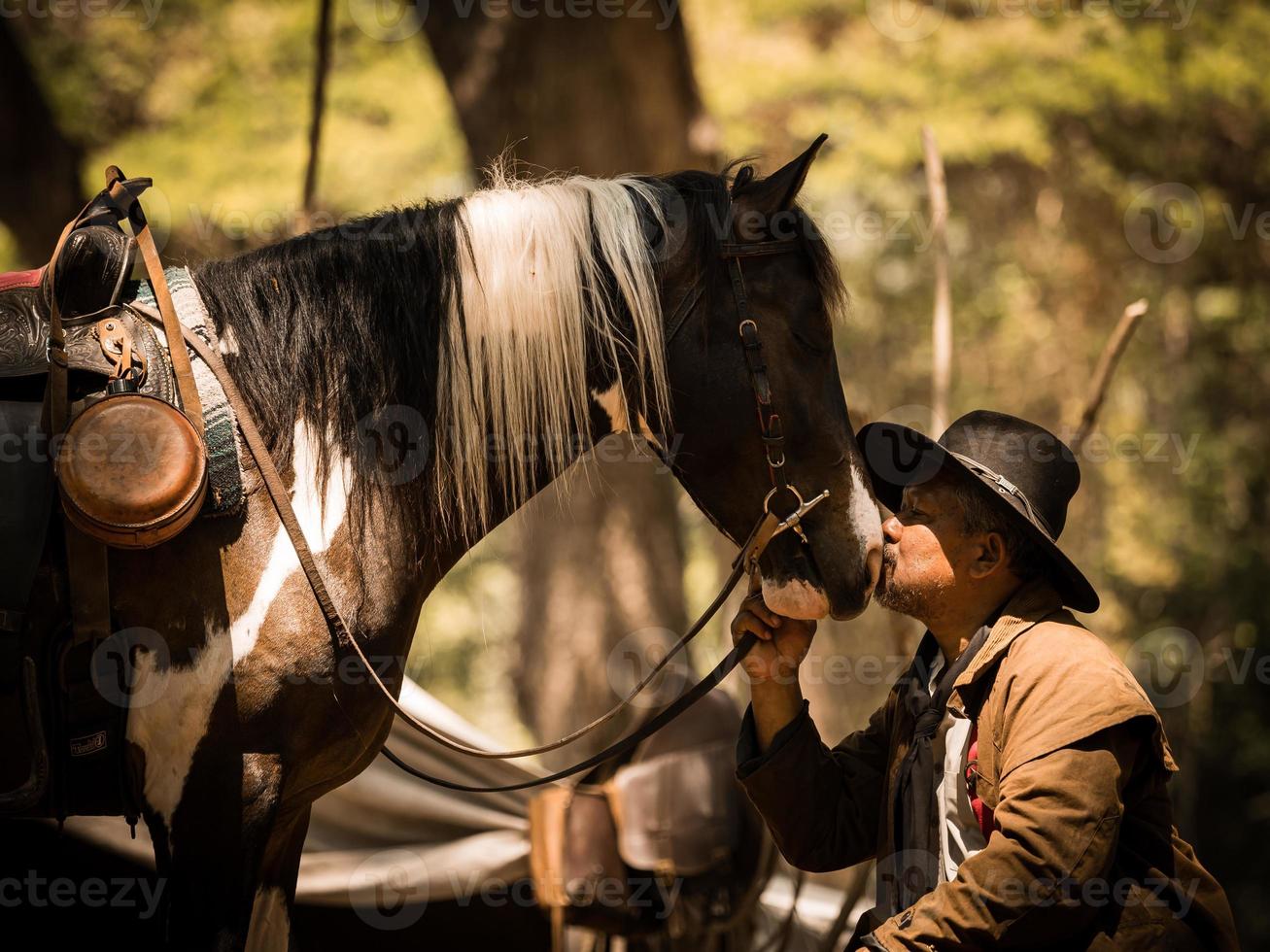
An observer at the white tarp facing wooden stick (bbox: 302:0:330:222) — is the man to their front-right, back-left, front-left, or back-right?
back-right

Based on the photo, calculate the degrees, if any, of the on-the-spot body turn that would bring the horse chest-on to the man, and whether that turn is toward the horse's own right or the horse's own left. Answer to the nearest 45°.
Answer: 0° — it already faces them

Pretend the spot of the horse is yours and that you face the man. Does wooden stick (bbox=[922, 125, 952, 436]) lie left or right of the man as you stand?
left

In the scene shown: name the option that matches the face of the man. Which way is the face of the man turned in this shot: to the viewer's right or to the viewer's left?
to the viewer's left

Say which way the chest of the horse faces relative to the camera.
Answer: to the viewer's right

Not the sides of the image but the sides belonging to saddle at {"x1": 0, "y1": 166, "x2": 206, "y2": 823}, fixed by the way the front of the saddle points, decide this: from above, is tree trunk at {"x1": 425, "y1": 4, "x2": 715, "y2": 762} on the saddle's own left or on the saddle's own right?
on the saddle's own left

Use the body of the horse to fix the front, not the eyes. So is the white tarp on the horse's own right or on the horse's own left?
on the horse's own left

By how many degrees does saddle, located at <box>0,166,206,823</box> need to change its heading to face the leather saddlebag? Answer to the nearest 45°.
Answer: approximately 45° to its left

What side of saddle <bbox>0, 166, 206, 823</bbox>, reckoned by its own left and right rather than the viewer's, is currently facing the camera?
right
